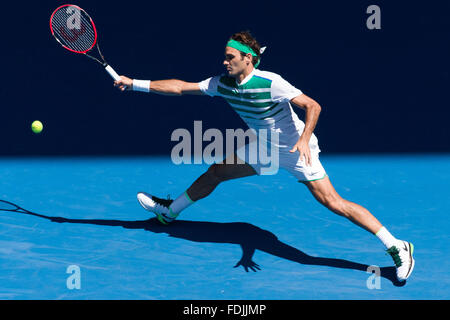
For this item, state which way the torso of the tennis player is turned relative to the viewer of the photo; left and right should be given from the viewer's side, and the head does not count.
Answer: facing the viewer and to the left of the viewer

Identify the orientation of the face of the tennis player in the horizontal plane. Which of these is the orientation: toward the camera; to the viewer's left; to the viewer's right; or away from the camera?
to the viewer's left
